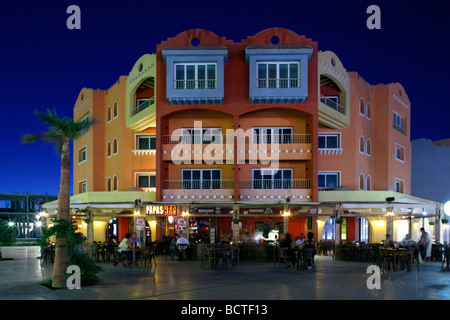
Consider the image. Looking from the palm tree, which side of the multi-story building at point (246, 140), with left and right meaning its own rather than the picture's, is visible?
front

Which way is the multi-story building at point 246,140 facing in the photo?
toward the camera

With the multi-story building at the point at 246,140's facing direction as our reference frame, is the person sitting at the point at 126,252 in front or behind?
in front
